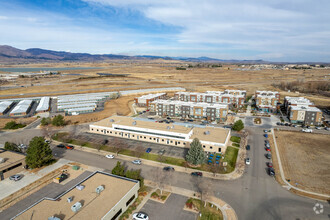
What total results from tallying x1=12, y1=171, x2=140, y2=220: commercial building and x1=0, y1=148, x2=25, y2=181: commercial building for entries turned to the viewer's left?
0

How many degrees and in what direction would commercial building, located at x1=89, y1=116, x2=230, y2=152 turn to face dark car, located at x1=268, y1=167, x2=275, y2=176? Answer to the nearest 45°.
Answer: approximately 90° to its left

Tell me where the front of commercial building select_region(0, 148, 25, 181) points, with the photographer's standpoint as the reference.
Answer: facing the viewer and to the right of the viewer

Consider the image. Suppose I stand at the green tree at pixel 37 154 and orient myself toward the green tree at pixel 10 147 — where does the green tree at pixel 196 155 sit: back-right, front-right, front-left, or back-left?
back-right

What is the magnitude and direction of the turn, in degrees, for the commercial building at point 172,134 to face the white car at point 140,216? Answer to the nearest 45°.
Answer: approximately 45° to its left

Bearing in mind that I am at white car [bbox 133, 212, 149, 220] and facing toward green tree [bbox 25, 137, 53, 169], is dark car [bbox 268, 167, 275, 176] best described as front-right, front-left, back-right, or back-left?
back-right

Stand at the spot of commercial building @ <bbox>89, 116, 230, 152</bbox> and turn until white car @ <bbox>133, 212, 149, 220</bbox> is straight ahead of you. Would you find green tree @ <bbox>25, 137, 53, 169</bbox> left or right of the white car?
right

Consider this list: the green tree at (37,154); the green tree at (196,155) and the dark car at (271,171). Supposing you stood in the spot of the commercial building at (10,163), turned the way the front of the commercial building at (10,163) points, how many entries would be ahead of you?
3
